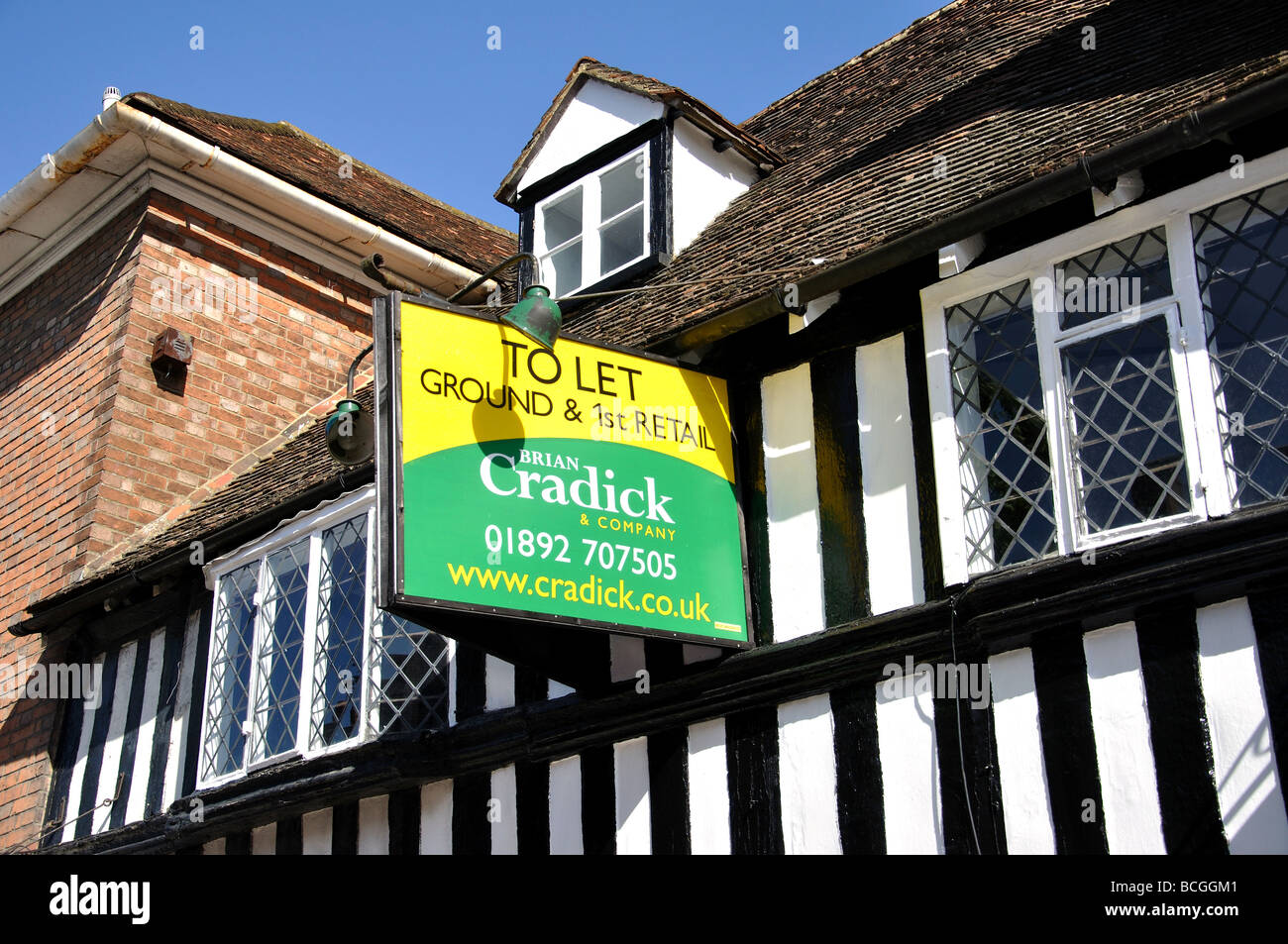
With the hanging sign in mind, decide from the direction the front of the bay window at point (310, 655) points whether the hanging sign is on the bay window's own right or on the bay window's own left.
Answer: on the bay window's own left

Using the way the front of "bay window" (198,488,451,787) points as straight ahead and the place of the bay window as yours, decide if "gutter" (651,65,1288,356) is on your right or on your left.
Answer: on your left

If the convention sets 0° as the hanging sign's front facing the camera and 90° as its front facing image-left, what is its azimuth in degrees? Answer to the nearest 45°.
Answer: approximately 315°

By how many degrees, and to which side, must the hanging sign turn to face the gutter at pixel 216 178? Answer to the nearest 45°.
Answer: approximately 180°

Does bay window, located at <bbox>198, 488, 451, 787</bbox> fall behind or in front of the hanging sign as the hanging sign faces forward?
behind

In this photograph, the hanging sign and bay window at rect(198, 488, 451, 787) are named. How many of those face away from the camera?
0
